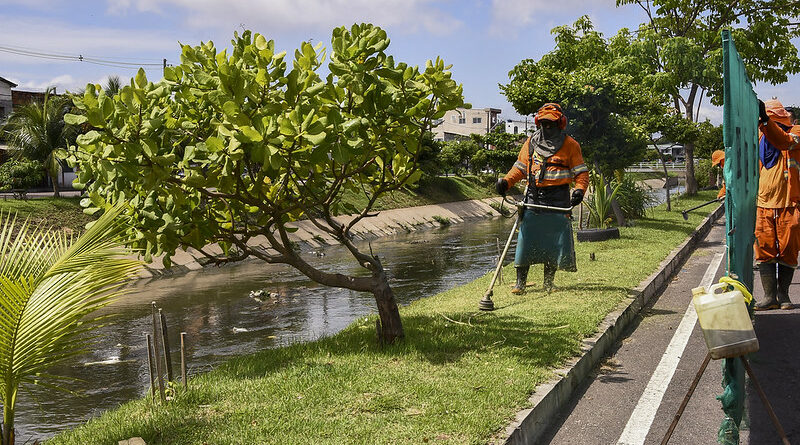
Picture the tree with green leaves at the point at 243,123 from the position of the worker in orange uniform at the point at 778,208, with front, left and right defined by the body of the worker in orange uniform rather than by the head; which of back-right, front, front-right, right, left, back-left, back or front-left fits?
front

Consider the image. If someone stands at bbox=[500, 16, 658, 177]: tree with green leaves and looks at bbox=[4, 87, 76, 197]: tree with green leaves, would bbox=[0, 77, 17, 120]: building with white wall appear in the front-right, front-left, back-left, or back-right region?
front-right

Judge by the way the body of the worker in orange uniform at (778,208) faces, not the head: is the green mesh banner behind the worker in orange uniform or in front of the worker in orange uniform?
in front

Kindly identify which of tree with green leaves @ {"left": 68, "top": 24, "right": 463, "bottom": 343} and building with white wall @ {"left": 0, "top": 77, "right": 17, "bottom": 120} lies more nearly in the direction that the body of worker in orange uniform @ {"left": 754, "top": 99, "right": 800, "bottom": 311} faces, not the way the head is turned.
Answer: the tree with green leaves

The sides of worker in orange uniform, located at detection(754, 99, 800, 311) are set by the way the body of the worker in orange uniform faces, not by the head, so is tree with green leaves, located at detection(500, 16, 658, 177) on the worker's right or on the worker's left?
on the worker's right

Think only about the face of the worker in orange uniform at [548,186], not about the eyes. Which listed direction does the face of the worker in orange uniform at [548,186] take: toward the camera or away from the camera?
toward the camera

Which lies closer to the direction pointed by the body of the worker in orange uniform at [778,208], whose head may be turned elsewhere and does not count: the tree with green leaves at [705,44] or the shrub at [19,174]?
the shrub

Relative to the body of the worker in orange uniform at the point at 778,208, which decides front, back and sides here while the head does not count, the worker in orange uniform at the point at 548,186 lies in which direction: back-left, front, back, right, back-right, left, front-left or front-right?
front-right

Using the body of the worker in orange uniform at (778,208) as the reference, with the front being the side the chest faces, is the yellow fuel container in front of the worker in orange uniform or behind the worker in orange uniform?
in front

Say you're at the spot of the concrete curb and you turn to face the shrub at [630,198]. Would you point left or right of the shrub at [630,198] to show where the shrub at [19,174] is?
left

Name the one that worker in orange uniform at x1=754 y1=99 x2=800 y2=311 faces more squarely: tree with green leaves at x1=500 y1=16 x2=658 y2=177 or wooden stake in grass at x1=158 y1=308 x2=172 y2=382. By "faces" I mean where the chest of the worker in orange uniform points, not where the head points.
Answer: the wooden stake in grass

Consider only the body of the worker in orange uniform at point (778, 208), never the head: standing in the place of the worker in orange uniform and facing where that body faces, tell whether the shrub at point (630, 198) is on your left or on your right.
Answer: on your right

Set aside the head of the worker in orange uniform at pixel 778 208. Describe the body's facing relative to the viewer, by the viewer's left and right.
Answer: facing the viewer and to the left of the viewer

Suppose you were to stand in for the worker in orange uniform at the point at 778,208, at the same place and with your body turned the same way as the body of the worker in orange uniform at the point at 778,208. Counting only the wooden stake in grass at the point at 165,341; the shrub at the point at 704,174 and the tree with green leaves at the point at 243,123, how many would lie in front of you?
2

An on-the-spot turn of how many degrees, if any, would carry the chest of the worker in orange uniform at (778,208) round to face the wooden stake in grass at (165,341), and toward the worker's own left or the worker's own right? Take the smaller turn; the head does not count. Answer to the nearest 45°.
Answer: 0° — they already face it

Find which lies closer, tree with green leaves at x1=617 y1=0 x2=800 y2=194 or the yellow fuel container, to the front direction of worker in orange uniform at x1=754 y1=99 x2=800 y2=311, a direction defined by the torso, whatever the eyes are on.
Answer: the yellow fuel container

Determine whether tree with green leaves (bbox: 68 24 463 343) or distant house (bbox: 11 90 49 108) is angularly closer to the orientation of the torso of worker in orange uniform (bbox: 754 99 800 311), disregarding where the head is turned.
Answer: the tree with green leaves

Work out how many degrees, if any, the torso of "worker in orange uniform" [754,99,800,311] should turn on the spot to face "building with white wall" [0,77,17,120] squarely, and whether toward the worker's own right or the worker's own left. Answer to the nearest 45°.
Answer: approximately 90° to the worker's own right

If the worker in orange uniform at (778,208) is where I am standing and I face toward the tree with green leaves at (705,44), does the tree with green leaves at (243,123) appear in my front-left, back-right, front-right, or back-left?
back-left
